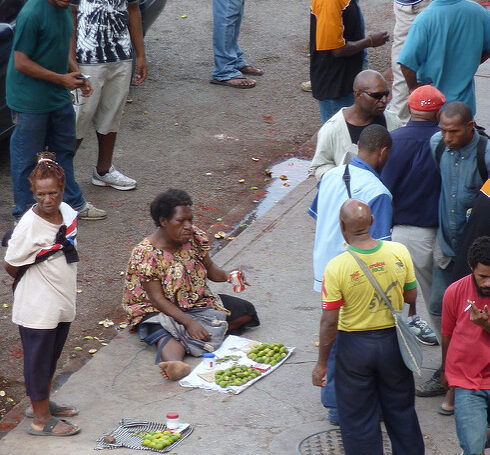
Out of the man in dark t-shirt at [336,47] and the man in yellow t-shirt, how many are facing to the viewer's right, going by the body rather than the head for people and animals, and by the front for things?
1

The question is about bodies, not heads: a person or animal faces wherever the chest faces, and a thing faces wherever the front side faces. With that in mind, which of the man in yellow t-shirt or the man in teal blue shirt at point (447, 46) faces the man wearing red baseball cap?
the man in yellow t-shirt

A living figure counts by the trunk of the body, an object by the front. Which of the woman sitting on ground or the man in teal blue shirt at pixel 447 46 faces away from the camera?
the man in teal blue shirt

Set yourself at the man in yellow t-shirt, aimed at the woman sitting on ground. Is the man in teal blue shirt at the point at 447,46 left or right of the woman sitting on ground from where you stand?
right

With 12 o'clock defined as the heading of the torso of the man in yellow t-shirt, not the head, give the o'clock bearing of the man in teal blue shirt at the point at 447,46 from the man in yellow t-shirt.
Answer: The man in teal blue shirt is roughly at 12 o'clock from the man in yellow t-shirt.

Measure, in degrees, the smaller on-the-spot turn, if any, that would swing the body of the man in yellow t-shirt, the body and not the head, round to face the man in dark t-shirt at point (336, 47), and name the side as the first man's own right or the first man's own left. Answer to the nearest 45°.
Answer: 0° — they already face them

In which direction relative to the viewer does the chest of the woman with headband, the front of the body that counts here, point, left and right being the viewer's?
facing the viewer and to the right of the viewer

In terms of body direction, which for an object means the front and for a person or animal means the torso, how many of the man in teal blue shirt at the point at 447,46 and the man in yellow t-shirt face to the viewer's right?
0

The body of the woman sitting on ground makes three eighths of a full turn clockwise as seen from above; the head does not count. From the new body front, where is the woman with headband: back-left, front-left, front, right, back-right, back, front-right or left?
front-left

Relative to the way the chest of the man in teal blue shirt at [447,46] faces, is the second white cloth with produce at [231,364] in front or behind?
behind

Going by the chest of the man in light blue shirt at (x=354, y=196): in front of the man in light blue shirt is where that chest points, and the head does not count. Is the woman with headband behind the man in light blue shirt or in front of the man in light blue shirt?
behind

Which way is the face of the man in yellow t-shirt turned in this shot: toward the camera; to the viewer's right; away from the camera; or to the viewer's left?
away from the camera

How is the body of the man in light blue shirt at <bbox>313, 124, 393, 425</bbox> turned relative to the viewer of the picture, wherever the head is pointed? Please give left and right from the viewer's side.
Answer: facing away from the viewer and to the right of the viewer

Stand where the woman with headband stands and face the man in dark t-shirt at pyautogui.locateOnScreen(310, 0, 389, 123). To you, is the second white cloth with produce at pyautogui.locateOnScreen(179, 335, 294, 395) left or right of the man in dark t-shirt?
right

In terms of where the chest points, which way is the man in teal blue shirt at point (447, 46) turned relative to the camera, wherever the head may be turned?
away from the camera
